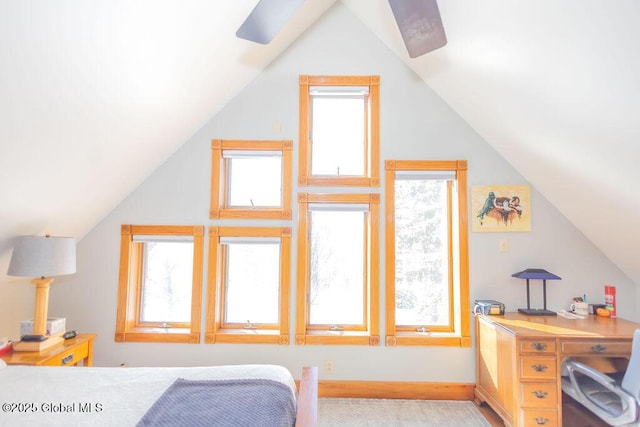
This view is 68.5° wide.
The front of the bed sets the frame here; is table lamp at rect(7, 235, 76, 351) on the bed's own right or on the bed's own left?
on the bed's own left

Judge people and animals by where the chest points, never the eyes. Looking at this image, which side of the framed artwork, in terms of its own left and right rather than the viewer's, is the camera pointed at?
front

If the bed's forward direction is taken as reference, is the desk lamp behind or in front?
in front

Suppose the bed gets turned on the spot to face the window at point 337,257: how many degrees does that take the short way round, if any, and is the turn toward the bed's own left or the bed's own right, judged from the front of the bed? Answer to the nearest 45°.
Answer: approximately 45° to the bed's own left

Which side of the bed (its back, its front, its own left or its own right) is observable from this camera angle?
right

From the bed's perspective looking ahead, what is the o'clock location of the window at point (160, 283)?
The window is roughly at 9 o'clock from the bed.

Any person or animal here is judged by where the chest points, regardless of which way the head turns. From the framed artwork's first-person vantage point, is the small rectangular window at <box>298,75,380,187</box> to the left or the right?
on its right
